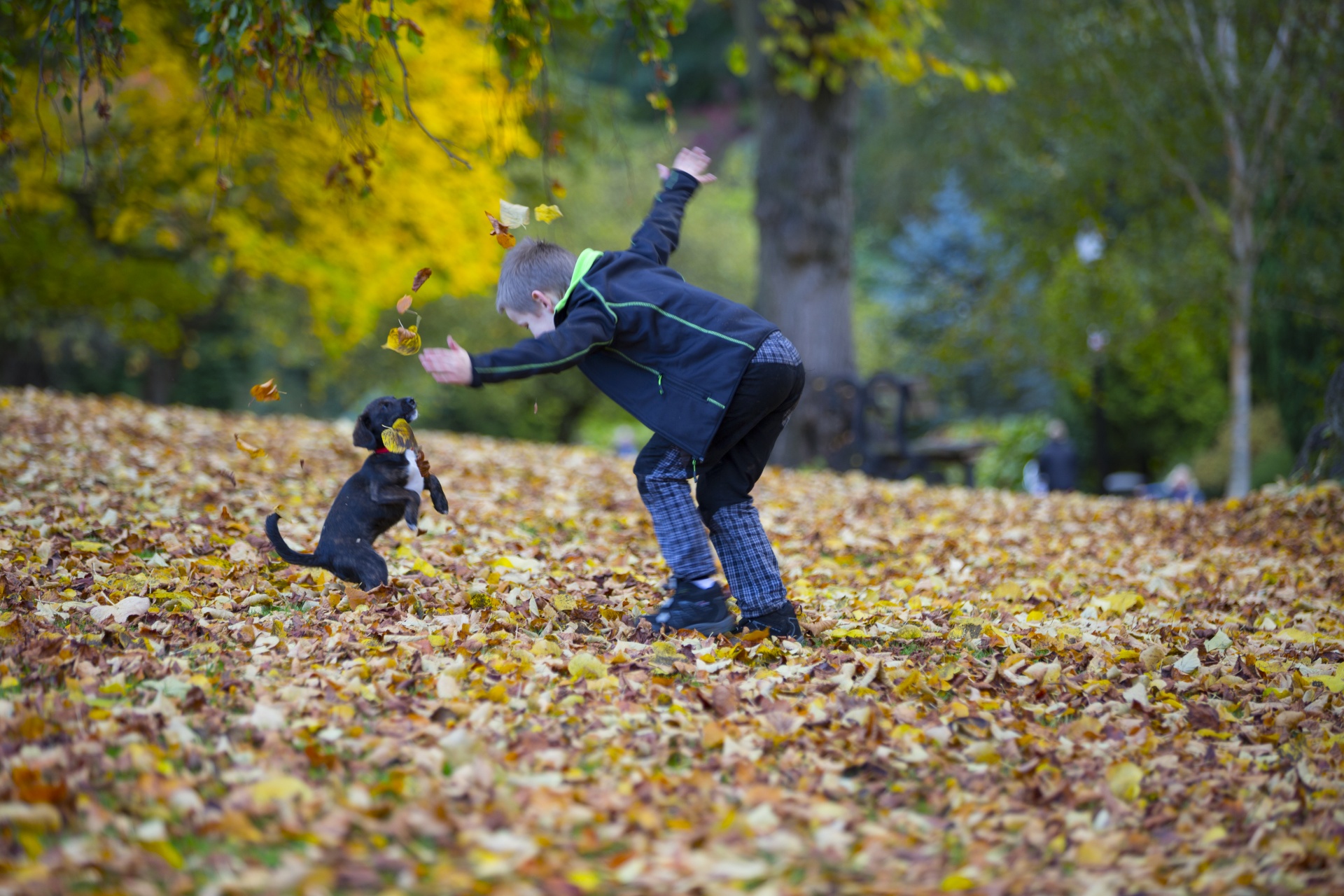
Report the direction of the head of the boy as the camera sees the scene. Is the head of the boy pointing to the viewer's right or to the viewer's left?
to the viewer's left

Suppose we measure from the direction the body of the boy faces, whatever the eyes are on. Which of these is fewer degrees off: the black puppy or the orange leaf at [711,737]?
the black puppy

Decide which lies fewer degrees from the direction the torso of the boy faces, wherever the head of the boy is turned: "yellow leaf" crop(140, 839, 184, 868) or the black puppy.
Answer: the black puppy

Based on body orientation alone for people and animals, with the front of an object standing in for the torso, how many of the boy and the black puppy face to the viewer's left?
1

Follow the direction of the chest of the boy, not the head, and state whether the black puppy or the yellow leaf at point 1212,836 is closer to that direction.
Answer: the black puppy

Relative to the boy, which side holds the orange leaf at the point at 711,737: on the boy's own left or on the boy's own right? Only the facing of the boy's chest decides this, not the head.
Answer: on the boy's own left

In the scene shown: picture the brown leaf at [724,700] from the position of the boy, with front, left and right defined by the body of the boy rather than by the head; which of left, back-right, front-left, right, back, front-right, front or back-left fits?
left

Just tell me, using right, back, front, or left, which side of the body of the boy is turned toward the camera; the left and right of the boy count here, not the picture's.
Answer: left

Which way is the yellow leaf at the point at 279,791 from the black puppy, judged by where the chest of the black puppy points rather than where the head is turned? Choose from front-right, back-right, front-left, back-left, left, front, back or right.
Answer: right

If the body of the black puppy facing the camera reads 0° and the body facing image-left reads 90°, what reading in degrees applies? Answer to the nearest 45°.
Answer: approximately 270°

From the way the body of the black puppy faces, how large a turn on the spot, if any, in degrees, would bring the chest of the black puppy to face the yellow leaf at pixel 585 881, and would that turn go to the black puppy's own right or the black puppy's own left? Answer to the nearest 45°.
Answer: approximately 90° to the black puppy's own right

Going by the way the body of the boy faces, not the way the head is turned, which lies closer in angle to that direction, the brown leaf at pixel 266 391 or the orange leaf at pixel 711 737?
the brown leaf

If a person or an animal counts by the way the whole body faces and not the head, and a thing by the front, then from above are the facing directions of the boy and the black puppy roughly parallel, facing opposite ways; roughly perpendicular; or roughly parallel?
roughly parallel, facing opposite ways
